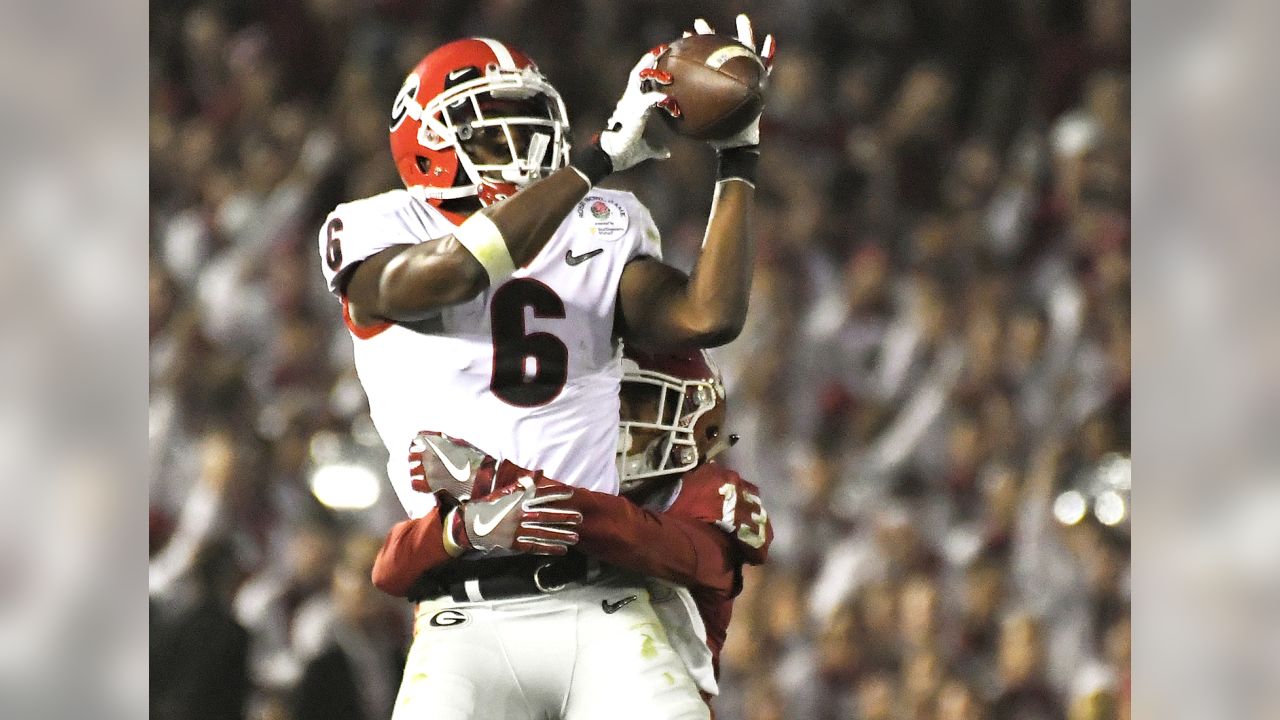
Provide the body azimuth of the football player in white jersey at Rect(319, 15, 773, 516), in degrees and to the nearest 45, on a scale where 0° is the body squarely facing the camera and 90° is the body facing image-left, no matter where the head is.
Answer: approximately 315°
